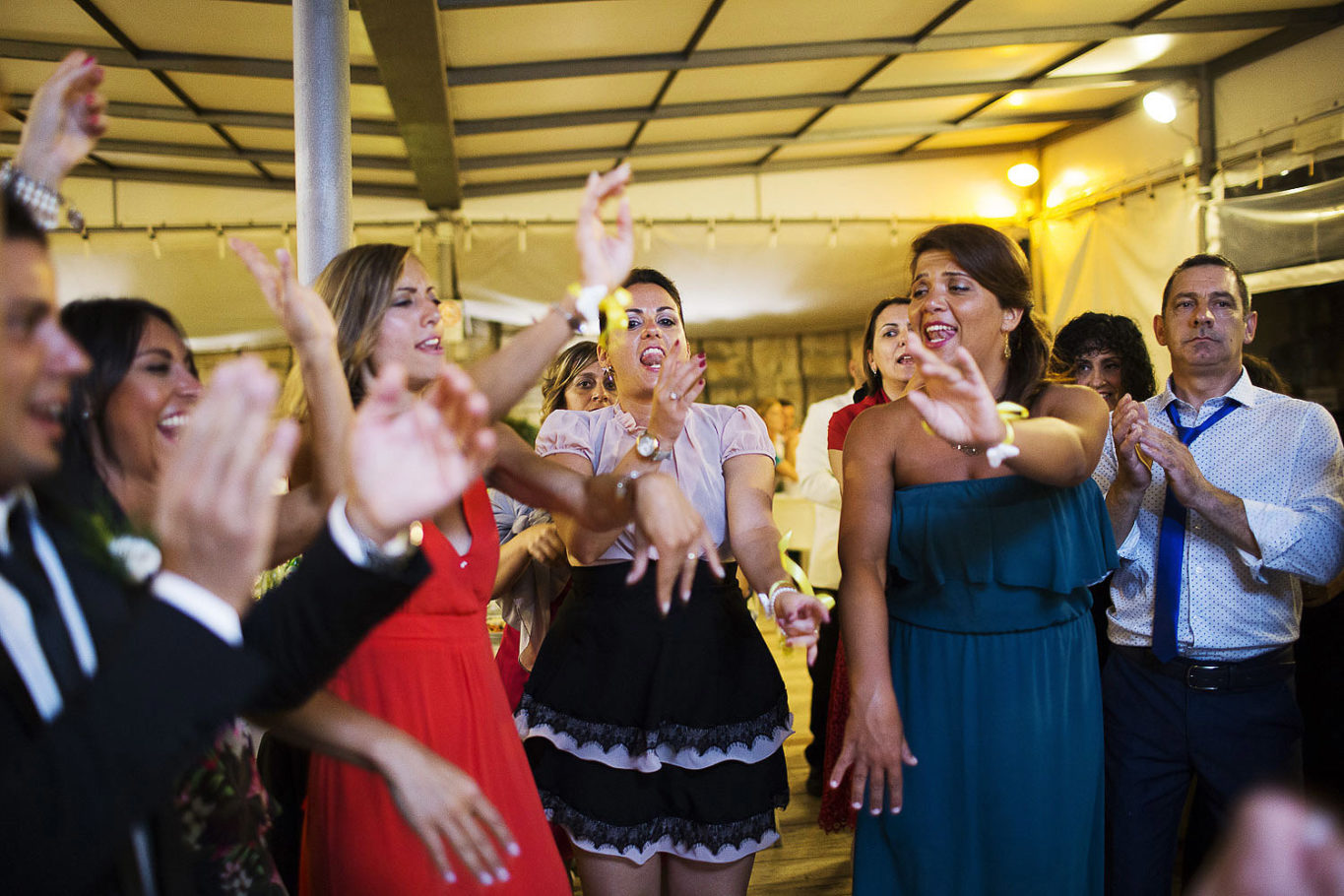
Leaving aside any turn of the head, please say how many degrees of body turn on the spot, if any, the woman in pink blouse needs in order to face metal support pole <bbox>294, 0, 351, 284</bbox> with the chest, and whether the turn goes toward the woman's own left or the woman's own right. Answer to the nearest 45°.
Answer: approximately 135° to the woman's own right

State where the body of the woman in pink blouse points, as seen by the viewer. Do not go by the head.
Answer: toward the camera

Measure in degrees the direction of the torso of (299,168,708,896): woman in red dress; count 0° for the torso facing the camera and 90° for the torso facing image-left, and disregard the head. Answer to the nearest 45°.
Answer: approximately 315°

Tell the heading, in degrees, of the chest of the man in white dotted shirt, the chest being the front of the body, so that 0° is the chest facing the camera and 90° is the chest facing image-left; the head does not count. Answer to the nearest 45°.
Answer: approximately 0°

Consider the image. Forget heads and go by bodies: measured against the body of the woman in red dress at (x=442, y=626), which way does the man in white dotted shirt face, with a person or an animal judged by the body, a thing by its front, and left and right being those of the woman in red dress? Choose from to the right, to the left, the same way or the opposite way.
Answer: to the right

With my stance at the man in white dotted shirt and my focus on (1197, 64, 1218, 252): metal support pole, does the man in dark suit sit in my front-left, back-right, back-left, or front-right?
back-left

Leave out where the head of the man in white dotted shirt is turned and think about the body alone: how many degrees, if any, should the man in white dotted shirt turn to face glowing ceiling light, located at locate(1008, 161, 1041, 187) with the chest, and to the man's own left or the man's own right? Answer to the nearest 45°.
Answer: approximately 180°

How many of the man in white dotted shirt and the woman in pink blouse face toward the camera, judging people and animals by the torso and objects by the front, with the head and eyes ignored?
2

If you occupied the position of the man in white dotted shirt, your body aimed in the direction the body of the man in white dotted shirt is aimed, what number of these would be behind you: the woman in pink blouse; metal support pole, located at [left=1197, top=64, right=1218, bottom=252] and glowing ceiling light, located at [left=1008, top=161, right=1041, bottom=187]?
2

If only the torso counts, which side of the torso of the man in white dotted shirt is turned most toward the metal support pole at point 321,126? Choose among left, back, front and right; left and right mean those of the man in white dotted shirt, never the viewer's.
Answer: right
